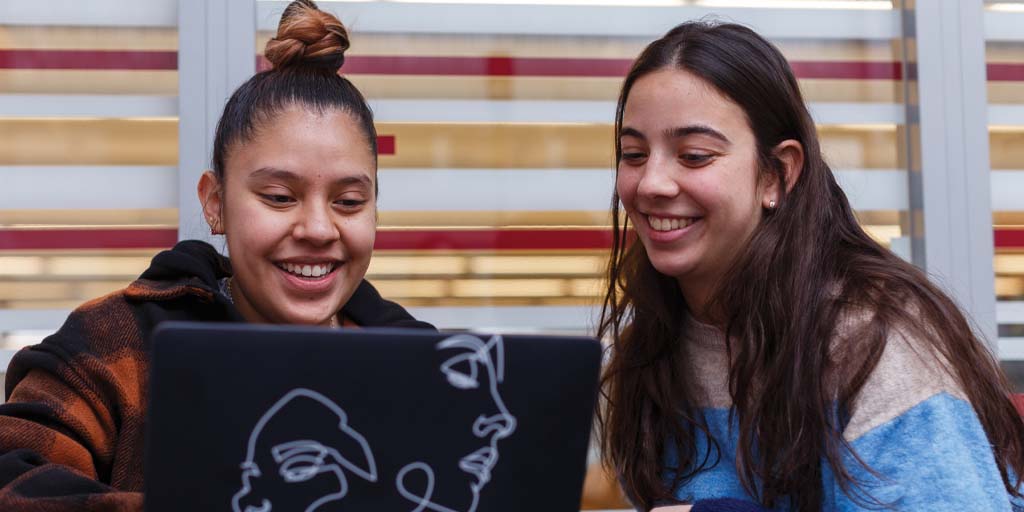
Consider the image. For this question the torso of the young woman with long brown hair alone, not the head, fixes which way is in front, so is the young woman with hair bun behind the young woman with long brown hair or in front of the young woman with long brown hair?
in front

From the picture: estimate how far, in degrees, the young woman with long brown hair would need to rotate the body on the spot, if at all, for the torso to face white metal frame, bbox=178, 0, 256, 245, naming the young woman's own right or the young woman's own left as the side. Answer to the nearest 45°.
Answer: approximately 45° to the young woman's own right

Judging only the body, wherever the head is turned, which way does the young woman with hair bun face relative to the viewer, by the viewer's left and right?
facing the viewer and to the right of the viewer

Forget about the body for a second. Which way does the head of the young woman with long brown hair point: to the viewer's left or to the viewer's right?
to the viewer's left

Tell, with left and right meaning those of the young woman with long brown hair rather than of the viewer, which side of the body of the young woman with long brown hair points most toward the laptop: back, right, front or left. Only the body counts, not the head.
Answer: front

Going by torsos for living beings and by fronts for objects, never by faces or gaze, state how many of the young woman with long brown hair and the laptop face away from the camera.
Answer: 1

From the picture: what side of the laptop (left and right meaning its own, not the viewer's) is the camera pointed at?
back

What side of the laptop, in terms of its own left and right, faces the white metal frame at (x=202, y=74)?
front
